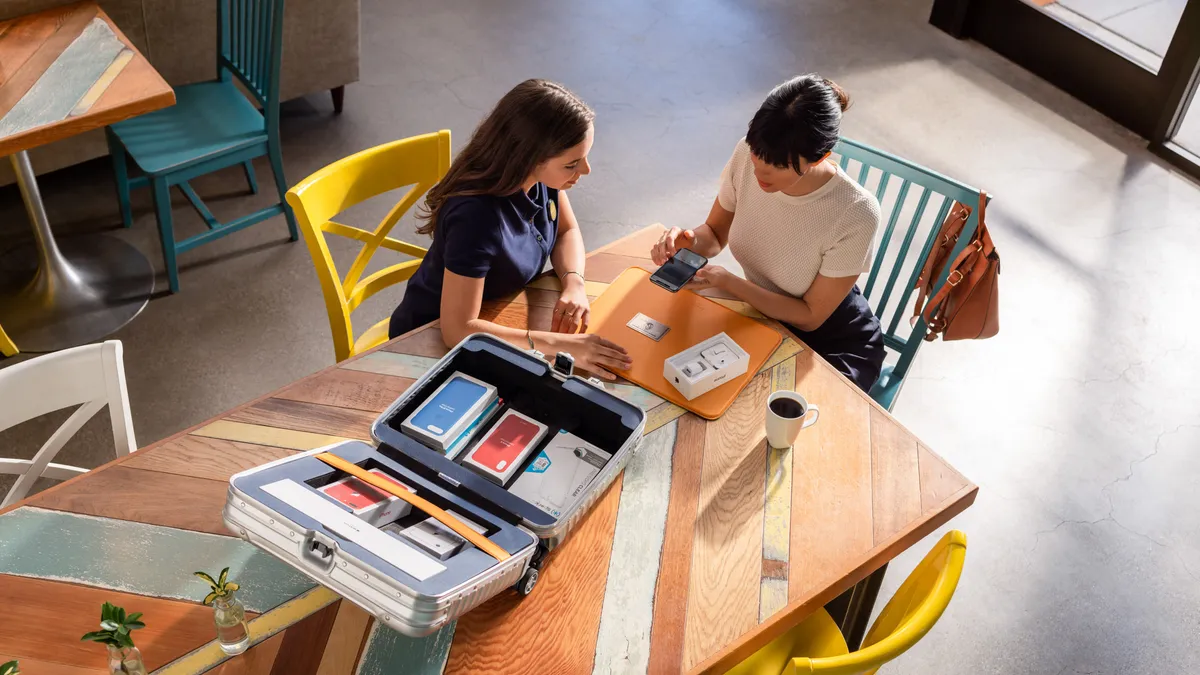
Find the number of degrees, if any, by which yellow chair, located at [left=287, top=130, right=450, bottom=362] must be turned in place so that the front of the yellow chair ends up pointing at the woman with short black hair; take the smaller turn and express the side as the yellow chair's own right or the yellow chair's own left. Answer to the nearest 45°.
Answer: approximately 45° to the yellow chair's own left

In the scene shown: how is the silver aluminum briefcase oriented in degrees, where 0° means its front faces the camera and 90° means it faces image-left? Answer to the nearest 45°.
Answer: approximately 45°

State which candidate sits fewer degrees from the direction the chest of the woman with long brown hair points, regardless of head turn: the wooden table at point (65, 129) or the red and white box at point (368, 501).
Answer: the red and white box

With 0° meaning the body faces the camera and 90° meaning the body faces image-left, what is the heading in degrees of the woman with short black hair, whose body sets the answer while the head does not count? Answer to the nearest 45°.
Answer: approximately 45°

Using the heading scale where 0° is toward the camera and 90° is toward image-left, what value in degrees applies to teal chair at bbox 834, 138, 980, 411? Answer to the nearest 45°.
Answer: approximately 45°

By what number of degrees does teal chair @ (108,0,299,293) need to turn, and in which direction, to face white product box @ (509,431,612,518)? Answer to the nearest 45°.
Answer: approximately 45° to its left

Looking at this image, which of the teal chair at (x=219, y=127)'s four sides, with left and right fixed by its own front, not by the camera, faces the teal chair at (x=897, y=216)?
left

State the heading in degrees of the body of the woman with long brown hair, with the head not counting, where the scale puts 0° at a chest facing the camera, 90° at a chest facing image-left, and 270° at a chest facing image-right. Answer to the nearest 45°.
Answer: approximately 315°
